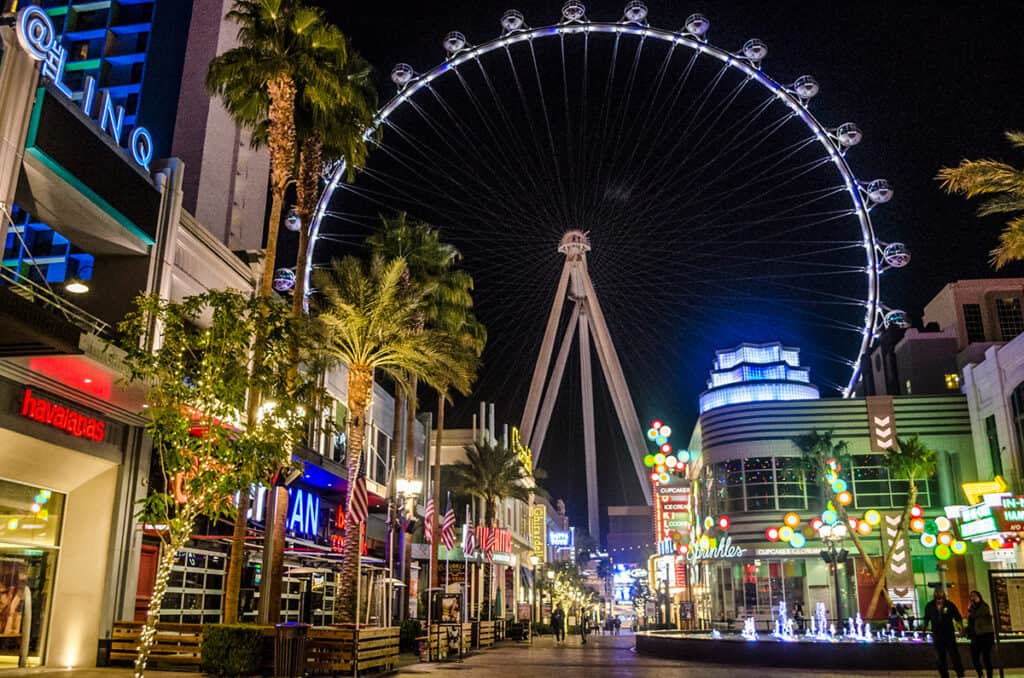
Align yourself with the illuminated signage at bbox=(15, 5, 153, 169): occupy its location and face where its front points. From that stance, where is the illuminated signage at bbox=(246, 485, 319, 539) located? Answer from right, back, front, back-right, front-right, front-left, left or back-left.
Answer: left

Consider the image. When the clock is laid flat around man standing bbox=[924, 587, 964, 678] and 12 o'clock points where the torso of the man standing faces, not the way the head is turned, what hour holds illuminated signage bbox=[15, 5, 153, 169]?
The illuminated signage is roughly at 2 o'clock from the man standing.

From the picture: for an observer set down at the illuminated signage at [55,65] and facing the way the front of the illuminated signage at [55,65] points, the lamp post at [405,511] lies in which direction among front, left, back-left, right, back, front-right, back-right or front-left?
left

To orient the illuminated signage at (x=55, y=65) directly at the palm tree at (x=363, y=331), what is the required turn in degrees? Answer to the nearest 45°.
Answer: approximately 90° to its left

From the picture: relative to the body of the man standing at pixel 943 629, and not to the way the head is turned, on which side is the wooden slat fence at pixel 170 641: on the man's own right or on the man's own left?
on the man's own right

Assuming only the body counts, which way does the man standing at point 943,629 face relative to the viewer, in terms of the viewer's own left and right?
facing the viewer

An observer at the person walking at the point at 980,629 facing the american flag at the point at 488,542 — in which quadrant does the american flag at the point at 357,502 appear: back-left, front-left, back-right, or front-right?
front-left

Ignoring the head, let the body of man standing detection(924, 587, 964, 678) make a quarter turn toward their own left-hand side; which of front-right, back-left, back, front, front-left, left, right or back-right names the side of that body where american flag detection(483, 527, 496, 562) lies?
back-left

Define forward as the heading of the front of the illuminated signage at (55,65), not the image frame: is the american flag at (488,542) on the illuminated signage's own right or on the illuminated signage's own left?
on the illuminated signage's own left

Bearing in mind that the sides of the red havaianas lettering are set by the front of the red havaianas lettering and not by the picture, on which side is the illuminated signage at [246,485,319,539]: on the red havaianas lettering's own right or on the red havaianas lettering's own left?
on the red havaianas lettering's own left

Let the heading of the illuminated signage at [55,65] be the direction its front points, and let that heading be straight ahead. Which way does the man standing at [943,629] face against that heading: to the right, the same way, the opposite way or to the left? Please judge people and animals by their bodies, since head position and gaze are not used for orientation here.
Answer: to the right

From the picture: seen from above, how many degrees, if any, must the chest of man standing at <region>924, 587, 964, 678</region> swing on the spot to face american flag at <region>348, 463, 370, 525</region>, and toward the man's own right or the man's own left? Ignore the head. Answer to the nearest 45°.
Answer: approximately 90° to the man's own right

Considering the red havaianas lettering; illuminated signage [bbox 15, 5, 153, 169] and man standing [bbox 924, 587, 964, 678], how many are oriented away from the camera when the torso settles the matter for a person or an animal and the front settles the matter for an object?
0

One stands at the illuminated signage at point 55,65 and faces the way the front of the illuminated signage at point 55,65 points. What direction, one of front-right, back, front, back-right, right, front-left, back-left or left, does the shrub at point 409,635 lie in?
left

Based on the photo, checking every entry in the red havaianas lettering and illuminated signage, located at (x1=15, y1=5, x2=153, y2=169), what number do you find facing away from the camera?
0

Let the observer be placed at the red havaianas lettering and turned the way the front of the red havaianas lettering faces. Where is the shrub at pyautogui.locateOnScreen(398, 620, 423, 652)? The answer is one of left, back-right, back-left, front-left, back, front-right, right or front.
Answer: left

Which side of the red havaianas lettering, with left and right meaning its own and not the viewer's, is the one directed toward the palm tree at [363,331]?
left

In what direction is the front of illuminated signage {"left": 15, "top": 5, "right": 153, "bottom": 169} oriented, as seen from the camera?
facing the viewer and to the right of the viewer
